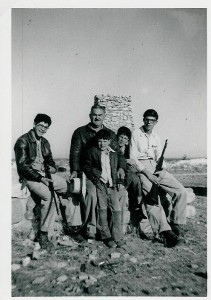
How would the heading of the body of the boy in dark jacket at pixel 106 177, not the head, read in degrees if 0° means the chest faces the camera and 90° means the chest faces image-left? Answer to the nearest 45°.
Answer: approximately 0°

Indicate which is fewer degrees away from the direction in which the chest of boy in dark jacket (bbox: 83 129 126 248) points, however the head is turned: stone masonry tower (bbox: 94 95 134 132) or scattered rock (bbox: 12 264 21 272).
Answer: the scattered rock

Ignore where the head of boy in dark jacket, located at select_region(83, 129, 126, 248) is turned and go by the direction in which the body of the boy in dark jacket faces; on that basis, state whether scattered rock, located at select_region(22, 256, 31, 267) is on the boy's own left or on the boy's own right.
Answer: on the boy's own right

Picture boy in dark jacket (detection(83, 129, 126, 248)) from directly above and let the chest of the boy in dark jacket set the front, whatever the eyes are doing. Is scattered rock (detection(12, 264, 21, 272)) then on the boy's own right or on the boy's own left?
on the boy's own right

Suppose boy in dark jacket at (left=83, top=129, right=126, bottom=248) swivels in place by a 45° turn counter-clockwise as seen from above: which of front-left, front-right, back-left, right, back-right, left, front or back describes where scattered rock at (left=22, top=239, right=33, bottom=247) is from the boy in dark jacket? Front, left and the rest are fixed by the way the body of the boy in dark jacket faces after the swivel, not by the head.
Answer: back-right

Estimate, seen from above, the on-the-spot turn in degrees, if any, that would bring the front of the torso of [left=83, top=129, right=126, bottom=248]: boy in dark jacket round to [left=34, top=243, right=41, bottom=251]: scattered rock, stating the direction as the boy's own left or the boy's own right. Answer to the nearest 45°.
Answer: approximately 90° to the boy's own right

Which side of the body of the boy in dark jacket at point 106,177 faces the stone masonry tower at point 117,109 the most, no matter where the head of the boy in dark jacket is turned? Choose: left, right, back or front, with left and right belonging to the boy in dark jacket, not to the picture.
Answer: back
